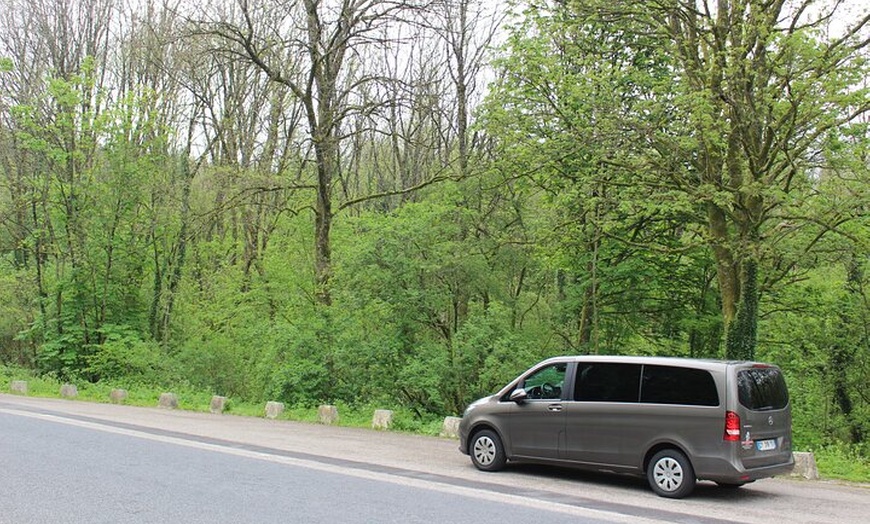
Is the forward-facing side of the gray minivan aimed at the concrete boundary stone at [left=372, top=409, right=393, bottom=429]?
yes

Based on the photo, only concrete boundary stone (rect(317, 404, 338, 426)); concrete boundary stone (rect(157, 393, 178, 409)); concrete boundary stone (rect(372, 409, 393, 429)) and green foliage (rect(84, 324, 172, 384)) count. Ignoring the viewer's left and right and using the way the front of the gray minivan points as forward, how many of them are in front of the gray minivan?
4

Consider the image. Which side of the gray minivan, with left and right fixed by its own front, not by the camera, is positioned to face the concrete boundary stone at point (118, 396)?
front

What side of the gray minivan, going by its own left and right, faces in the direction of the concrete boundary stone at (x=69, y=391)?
front

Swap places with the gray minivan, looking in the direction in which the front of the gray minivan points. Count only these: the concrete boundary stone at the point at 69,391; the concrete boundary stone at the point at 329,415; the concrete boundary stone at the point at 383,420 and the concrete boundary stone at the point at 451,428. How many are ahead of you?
4

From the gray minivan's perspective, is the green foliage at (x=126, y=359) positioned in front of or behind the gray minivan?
in front

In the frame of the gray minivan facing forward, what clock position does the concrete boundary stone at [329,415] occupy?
The concrete boundary stone is roughly at 12 o'clock from the gray minivan.

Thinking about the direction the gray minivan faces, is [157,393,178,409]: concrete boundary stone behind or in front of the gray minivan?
in front

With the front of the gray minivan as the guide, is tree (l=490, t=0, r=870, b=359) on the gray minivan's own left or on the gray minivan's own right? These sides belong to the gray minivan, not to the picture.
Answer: on the gray minivan's own right

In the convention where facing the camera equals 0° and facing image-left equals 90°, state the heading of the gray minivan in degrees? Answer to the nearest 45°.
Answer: approximately 135°

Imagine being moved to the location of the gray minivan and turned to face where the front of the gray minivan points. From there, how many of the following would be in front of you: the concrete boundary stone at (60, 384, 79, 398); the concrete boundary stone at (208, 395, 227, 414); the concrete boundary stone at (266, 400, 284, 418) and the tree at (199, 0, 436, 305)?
4
